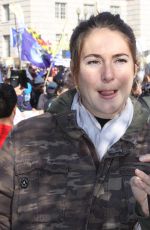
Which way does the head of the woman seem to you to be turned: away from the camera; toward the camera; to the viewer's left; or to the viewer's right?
toward the camera
